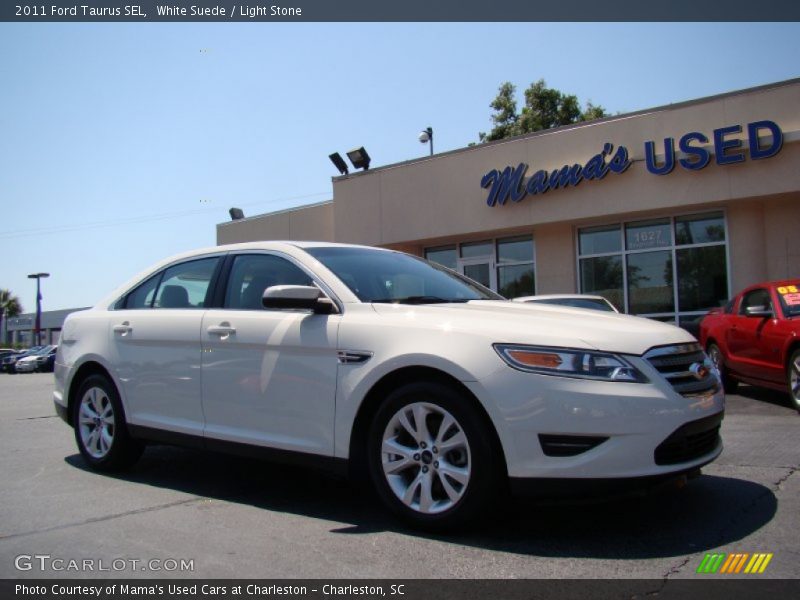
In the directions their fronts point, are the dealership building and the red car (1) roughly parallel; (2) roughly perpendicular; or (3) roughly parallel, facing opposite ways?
roughly perpendicular

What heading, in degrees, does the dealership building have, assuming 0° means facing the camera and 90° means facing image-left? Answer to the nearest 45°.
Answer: approximately 45°

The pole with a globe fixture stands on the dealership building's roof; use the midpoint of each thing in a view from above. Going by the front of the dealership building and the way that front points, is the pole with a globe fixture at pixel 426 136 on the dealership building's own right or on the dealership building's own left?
on the dealership building's own right

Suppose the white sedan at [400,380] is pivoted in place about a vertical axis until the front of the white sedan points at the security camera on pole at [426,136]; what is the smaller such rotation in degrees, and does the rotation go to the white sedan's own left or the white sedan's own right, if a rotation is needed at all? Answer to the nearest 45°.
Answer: approximately 135° to the white sedan's own left

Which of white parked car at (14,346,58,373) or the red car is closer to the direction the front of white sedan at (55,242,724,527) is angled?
the red car

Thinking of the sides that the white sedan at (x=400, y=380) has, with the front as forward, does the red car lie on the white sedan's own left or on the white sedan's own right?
on the white sedan's own left

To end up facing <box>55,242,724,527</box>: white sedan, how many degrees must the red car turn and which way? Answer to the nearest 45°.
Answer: approximately 45° to its right

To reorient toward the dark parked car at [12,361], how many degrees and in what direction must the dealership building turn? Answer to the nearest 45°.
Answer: approximately 90° to its right

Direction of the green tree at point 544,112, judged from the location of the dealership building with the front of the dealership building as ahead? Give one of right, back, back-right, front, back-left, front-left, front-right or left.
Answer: back-right
